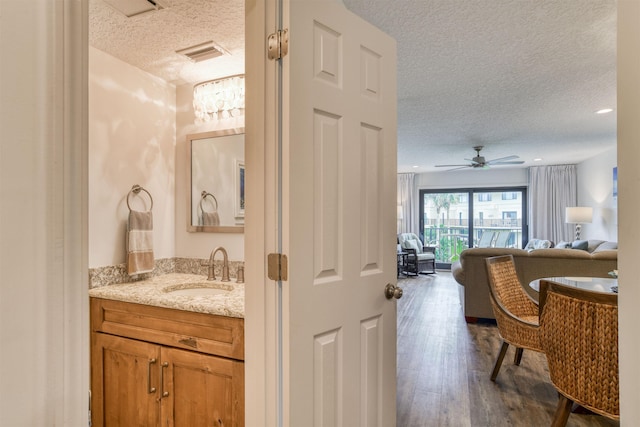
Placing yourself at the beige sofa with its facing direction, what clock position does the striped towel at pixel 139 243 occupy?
The striped towel is roughly at 7 o'clock from the beige sofa.

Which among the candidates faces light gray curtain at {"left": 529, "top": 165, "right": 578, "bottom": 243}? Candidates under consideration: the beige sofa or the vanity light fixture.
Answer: the beige sofa

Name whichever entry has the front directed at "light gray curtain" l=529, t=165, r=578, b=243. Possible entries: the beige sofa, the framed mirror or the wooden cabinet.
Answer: the beige sofa

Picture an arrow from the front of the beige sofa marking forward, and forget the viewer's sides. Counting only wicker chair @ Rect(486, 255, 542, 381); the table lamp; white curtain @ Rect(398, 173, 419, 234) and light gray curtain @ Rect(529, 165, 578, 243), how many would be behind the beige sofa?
1

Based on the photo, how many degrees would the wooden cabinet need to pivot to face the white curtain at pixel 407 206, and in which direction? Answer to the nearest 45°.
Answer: approximately 180°

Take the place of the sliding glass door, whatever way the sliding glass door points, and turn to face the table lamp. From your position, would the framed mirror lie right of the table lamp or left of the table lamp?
right

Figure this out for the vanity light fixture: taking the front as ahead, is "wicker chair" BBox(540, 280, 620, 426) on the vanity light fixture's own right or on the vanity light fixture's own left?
on the vanity light fixture's own left

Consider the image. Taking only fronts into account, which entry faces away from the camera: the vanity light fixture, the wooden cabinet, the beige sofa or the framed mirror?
the beige sofa

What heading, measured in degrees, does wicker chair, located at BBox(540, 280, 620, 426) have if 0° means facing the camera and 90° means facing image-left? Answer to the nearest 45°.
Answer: approximately 225°

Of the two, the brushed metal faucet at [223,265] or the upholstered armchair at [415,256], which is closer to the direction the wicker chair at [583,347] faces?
the upholstered armchair

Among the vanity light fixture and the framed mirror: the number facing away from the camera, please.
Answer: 0

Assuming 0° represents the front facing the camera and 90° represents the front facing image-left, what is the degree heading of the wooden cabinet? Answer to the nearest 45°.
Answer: approximately 45°

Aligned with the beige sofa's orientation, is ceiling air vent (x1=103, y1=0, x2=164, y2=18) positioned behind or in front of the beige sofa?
behind

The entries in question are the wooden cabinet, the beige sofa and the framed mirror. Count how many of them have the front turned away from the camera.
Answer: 1

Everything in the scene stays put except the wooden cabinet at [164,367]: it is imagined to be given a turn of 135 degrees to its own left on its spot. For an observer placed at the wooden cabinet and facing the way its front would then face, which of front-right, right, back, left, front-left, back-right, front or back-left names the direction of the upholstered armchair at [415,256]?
front-left

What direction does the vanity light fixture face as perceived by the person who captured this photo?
facing the viewer and to the left of the viewer

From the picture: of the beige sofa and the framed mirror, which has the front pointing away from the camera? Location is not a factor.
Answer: the beige sofa

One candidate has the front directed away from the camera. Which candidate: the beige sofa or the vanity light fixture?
the beige sofa

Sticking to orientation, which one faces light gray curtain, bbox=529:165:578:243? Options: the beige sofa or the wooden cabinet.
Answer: the beige sofa
